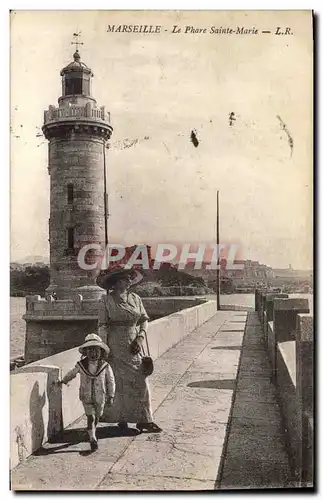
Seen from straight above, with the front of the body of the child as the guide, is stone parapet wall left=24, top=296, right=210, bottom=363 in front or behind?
behind

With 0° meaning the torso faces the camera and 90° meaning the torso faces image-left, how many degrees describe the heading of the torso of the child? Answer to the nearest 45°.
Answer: approximately 0°

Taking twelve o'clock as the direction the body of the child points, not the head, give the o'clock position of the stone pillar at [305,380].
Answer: The stone pillar is roughly at 10 o'clock from the child.
